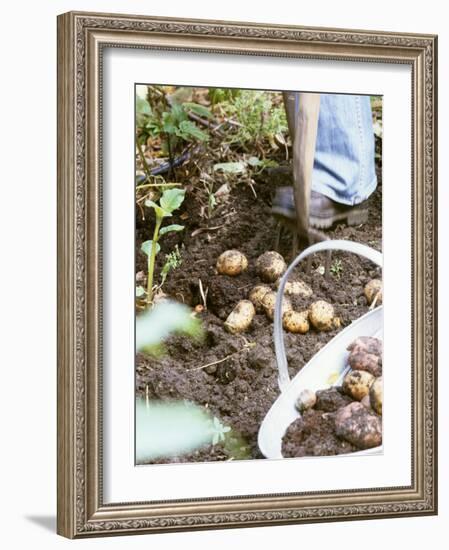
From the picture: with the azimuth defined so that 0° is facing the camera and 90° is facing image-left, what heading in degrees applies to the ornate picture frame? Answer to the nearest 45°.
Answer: approximately 315°
